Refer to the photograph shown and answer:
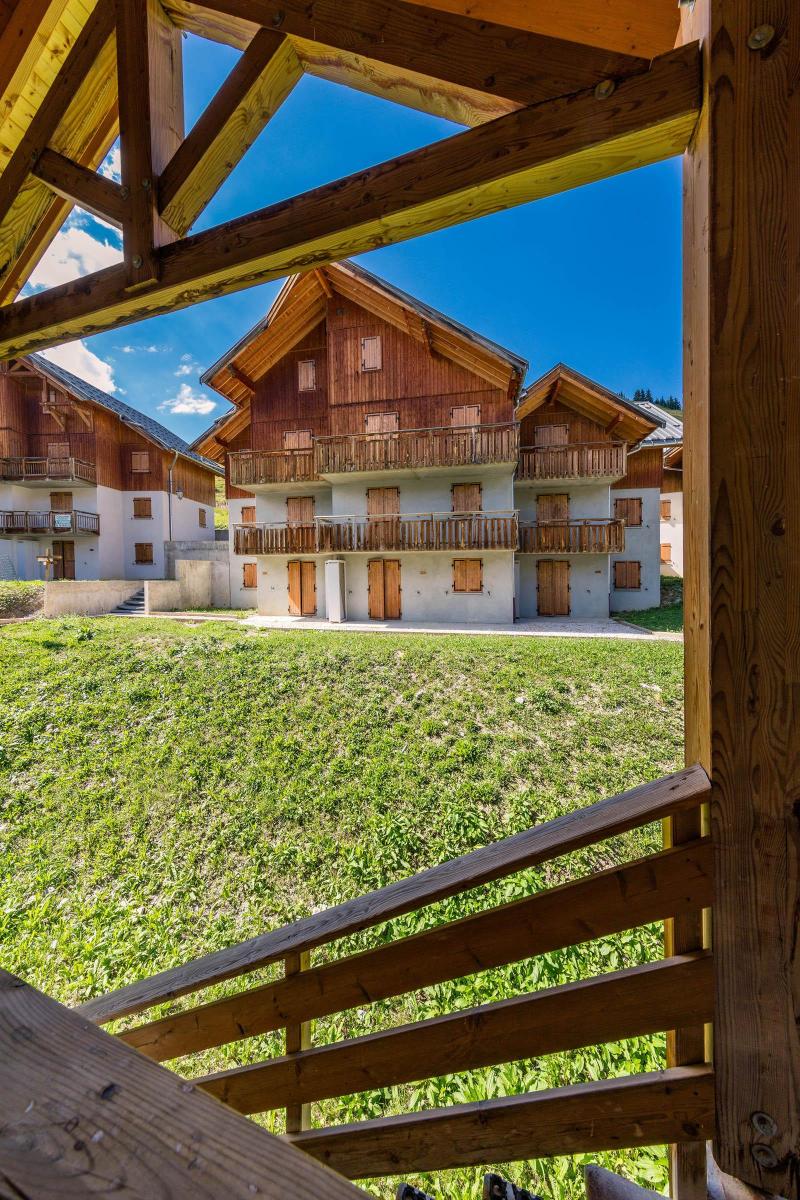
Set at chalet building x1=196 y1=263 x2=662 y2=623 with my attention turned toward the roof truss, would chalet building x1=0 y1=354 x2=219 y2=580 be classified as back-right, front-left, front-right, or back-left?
back-right

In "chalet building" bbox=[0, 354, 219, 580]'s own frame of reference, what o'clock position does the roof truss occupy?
The roof truss is roughly at 12 o'clock from the chalet building.

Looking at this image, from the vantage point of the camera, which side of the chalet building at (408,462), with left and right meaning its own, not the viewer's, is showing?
front

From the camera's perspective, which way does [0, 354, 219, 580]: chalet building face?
toward the camera

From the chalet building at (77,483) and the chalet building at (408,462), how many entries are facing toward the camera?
2

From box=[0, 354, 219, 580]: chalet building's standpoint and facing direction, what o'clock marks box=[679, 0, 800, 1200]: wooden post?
The wooden post is roughly at 12 o'clock from the chalet building.

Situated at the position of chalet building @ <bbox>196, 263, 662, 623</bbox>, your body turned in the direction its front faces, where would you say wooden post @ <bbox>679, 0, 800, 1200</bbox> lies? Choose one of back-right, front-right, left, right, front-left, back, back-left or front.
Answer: front

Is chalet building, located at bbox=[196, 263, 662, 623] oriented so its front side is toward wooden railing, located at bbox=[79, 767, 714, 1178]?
yes

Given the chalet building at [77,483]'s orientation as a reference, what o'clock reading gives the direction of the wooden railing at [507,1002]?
The wooden railing is roughly at 12 o'clock from the chalet building.
